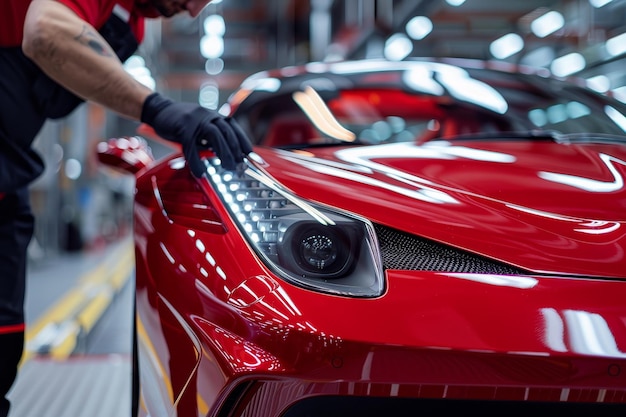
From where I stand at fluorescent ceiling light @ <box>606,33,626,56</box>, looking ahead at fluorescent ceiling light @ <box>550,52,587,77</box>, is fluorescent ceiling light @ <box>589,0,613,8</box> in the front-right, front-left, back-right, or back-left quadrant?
back-left

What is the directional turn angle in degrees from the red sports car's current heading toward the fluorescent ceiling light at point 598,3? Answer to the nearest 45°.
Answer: approximately 135° to its left

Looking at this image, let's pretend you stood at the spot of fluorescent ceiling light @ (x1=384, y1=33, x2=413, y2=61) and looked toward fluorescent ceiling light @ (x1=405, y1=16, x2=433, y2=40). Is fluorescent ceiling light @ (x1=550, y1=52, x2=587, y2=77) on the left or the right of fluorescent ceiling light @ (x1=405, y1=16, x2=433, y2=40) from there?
left

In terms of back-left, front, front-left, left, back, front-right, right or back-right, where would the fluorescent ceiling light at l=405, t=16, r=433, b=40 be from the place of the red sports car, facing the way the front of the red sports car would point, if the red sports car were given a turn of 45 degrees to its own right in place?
back

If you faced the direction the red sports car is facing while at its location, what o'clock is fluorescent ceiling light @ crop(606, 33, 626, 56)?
The fluorescent ceiling light is roughly at 8 o'clock from the red sports car.

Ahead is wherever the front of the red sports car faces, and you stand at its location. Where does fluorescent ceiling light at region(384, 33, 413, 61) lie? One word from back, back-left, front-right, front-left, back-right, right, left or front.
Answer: back-left
